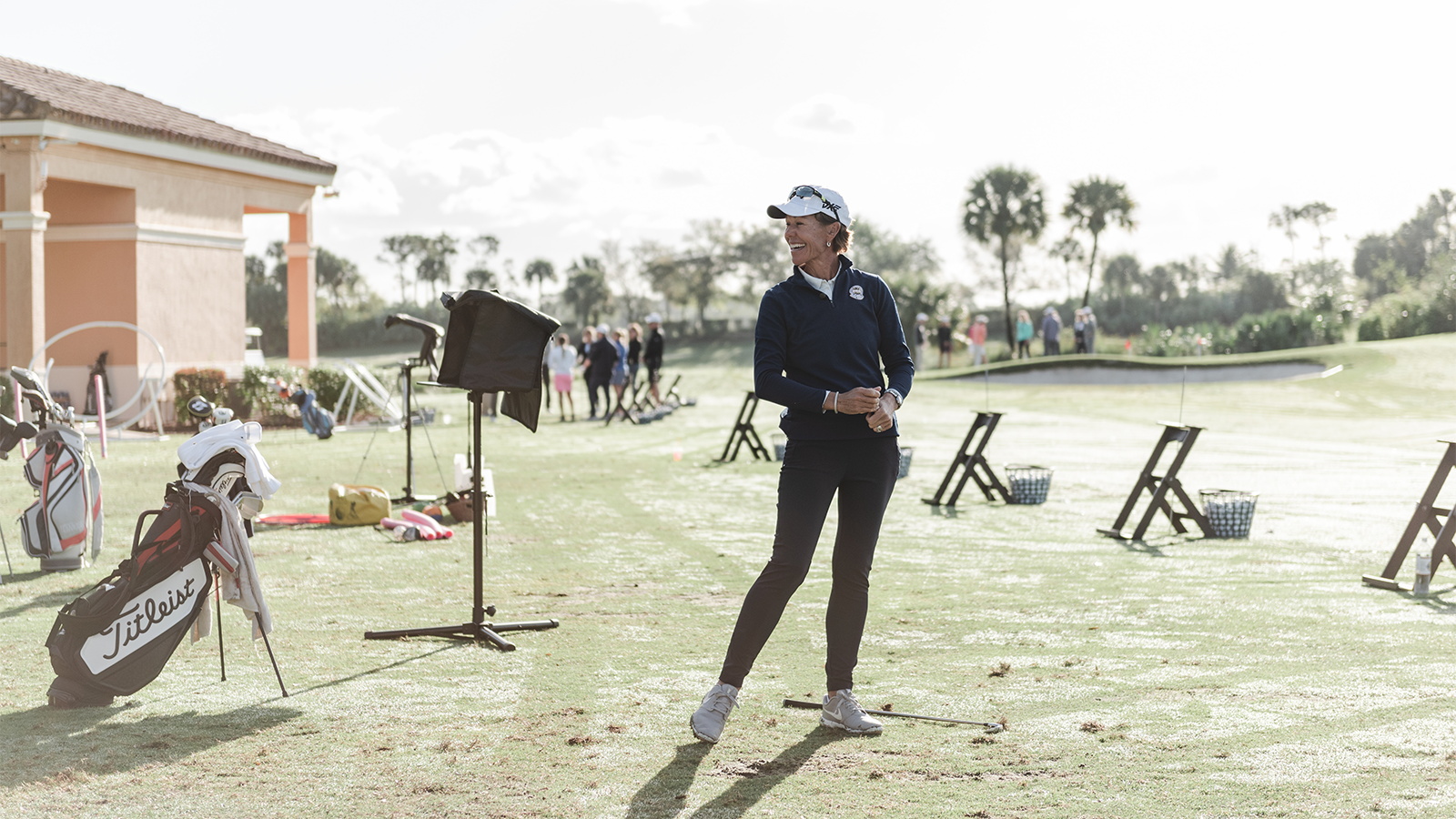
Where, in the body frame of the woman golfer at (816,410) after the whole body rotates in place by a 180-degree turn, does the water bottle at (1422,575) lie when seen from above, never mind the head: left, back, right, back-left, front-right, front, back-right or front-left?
front-right

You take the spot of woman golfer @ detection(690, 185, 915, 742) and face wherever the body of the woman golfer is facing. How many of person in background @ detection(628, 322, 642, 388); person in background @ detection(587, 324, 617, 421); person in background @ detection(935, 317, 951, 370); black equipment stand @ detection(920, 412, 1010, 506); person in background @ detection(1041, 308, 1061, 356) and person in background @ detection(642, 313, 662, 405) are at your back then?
6

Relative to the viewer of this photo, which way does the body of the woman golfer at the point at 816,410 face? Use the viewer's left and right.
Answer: facing the viewer

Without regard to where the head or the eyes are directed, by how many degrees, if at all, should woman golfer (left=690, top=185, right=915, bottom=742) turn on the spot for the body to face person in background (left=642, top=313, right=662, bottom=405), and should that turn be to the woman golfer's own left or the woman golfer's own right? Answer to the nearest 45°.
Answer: approximately 180°

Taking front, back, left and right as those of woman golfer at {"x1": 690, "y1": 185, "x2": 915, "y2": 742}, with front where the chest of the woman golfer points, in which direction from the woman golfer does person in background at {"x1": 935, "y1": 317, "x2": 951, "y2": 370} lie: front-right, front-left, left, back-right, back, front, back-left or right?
back

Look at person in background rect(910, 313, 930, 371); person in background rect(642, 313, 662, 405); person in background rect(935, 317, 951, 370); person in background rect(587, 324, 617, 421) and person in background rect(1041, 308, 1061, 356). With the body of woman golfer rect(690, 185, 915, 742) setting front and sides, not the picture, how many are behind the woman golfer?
5

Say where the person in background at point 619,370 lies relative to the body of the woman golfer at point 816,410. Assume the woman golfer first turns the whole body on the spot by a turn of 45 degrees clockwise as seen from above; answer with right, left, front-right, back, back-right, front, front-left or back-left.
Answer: back-right

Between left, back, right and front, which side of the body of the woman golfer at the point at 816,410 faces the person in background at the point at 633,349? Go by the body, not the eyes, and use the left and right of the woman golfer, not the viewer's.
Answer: back

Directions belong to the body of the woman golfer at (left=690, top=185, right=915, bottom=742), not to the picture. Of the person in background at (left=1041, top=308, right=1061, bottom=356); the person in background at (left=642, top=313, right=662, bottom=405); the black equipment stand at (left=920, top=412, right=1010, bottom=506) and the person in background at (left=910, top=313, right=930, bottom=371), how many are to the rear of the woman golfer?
4

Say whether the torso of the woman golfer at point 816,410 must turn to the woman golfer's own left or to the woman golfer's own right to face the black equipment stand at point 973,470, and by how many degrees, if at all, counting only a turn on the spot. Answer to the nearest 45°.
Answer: approximately 180°

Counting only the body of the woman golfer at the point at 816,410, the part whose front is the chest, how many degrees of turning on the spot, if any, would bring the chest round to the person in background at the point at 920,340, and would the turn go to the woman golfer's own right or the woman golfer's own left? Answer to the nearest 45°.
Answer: approximately 180°
